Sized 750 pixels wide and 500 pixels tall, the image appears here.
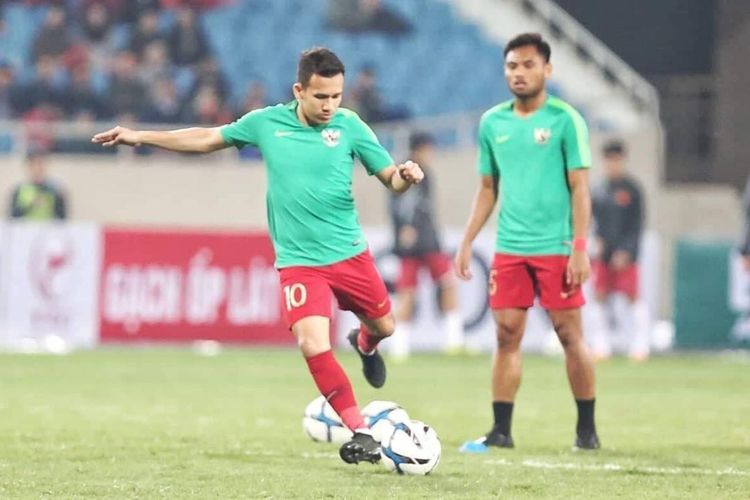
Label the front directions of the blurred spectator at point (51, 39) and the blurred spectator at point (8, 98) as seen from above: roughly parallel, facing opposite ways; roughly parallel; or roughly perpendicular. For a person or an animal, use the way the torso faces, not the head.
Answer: roughly parallel

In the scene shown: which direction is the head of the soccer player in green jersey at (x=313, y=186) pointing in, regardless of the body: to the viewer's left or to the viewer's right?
to the viewer's right

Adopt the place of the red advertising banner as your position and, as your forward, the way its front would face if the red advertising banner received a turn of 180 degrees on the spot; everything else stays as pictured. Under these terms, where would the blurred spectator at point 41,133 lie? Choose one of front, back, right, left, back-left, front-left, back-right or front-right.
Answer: front-left

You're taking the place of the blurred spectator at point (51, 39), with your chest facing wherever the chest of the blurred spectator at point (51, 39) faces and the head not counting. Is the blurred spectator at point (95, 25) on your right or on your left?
on your left

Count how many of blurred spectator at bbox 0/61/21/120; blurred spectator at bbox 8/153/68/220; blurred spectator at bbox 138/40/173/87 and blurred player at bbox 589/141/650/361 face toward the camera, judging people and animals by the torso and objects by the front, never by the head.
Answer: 4

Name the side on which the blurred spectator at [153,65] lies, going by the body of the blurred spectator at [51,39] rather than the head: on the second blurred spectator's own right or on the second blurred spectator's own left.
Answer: on the second blurred spectator's own left

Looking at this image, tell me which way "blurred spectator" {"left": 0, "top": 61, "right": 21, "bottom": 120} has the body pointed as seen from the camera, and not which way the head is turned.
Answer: toward the camera

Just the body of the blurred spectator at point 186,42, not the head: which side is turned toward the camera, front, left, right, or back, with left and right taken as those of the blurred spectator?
front

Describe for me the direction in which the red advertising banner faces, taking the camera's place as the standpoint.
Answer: facing the viewer

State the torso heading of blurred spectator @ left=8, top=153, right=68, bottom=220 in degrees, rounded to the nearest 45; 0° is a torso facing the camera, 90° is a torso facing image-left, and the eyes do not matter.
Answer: approximately 0°

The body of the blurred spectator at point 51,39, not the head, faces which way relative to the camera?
toward the camera

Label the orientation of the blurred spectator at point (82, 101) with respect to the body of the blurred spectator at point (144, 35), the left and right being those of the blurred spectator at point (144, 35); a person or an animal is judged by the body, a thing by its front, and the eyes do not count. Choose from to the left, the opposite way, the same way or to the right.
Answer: the same way

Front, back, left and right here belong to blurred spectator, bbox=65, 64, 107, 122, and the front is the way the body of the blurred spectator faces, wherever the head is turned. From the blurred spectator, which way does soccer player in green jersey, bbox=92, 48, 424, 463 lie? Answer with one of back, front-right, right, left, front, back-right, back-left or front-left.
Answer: front

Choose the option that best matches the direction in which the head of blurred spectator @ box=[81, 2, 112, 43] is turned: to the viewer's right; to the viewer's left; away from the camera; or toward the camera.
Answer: toward the camera

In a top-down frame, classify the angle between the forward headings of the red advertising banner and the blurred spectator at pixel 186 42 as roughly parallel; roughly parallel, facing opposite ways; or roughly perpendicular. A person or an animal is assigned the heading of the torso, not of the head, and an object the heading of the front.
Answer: roughly parallel
